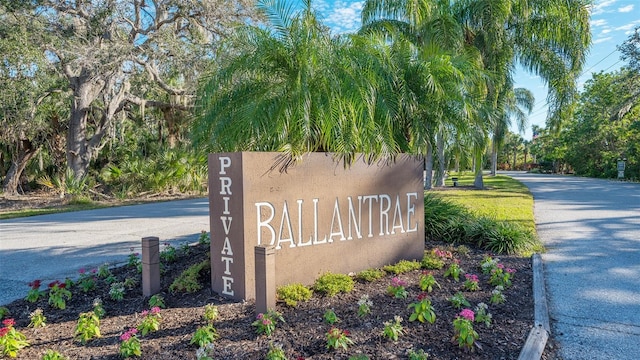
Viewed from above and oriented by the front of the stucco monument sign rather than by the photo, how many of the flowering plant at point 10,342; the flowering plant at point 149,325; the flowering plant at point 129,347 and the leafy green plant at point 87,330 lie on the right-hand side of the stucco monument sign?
4

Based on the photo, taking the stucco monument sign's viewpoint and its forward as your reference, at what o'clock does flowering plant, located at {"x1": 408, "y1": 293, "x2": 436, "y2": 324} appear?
The flowering plant is roughly at 12 o'clock from the stucco monument sign.

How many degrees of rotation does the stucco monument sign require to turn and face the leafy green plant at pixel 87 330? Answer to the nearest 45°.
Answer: approximately 90° to its right

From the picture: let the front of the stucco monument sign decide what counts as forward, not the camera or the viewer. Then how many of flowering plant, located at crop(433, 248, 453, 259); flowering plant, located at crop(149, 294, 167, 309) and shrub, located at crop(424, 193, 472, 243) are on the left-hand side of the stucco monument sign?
2

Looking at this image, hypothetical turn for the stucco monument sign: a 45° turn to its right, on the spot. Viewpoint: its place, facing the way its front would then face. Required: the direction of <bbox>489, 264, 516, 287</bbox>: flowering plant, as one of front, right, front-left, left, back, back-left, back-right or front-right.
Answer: left

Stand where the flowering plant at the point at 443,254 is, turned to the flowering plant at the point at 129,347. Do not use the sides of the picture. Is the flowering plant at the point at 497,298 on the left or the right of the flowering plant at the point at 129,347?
left

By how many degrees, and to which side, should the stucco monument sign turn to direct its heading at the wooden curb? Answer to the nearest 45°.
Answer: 0° — it already faces it

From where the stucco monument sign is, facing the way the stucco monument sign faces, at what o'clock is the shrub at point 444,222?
The shrub is roughly at 9 o'clock from the stucco monument sign.

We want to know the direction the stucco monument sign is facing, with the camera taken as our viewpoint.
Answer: facing the viewer and to the right of the viewer

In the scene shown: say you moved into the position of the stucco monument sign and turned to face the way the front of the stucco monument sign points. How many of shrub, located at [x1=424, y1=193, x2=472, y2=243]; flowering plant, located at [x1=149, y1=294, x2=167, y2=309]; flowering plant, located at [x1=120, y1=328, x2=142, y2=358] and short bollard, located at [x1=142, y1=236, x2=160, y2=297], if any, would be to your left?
1

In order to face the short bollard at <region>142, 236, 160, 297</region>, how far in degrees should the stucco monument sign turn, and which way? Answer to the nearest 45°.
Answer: approximately 135° to its right

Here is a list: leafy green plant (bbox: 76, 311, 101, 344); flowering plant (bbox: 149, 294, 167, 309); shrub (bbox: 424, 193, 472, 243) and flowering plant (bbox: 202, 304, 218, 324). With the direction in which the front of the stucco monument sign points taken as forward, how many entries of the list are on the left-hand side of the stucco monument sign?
1

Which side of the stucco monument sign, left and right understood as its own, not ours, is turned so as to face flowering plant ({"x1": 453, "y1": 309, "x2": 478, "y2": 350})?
front
